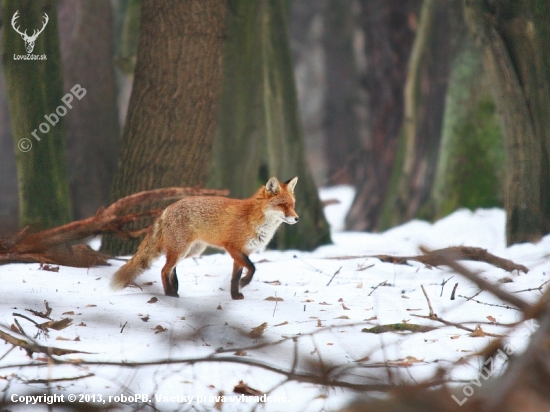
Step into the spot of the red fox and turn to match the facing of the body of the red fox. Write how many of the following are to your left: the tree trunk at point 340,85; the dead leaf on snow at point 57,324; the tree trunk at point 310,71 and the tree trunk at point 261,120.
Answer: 3

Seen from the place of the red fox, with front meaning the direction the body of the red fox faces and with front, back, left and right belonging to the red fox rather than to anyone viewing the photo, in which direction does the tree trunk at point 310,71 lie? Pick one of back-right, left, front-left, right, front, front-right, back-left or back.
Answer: left

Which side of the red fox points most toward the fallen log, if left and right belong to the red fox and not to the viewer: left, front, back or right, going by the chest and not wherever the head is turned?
back

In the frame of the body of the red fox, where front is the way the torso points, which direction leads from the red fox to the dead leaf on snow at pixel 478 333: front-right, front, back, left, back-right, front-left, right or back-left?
front-right

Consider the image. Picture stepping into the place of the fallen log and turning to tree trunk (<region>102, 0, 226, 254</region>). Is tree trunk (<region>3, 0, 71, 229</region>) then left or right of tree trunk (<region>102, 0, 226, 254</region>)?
left

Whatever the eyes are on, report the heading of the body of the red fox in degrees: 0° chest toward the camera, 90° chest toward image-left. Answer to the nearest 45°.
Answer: approximately 270°

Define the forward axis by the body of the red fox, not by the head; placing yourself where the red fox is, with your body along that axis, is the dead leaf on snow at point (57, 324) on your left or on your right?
on your right

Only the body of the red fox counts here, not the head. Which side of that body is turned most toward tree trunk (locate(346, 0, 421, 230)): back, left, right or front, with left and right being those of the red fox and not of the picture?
left

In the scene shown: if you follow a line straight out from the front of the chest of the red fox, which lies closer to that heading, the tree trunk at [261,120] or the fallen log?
the tree trunk

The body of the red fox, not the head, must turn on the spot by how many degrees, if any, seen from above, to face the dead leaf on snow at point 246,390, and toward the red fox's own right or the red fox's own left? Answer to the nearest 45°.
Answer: approximately 90° to the red fox's own right

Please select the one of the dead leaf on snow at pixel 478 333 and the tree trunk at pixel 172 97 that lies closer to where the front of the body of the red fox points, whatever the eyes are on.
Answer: the dead leaf on snow

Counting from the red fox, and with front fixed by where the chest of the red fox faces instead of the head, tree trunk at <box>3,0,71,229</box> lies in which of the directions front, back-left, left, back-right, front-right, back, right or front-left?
back-left

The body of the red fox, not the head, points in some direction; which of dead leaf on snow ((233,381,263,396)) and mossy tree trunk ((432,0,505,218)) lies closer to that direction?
the mossy tree trunk

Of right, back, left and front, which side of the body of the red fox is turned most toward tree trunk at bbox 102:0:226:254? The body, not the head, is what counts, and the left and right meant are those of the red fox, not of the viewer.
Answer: left
